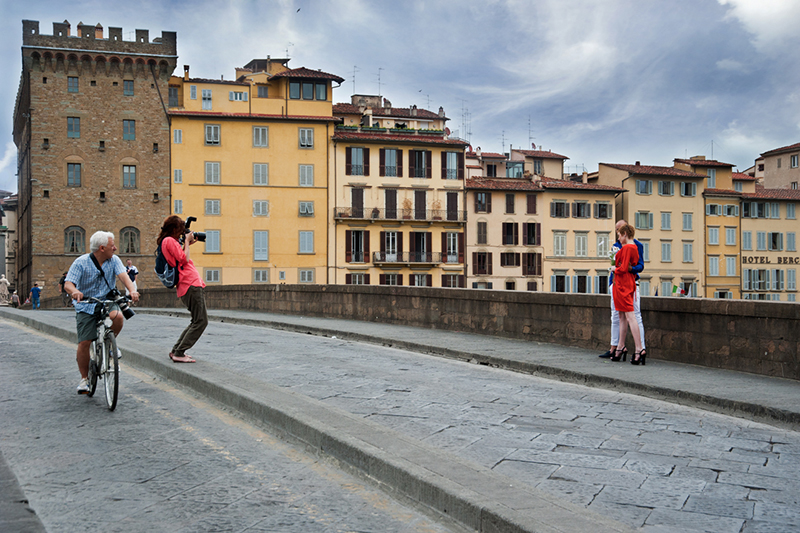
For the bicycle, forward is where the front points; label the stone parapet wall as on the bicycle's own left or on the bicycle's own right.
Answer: on the bicycle's own left

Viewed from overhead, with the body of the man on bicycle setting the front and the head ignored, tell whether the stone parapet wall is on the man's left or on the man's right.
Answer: on the man's left

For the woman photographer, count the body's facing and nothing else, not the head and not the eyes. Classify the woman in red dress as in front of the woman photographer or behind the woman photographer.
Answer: in front

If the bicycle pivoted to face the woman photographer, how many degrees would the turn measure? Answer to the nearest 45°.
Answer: approximately 135° to its left

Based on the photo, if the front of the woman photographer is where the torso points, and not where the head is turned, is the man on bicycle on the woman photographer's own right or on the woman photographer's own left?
on the woman photographer's own right

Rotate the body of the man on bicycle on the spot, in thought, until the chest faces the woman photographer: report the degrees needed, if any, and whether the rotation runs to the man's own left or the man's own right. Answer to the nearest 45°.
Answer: approximately 135° to the man's own left

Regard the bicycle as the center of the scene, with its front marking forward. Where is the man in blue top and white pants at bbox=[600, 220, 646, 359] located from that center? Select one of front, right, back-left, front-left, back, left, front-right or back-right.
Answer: left

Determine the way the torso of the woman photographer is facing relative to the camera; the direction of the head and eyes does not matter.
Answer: to the viewer's right
